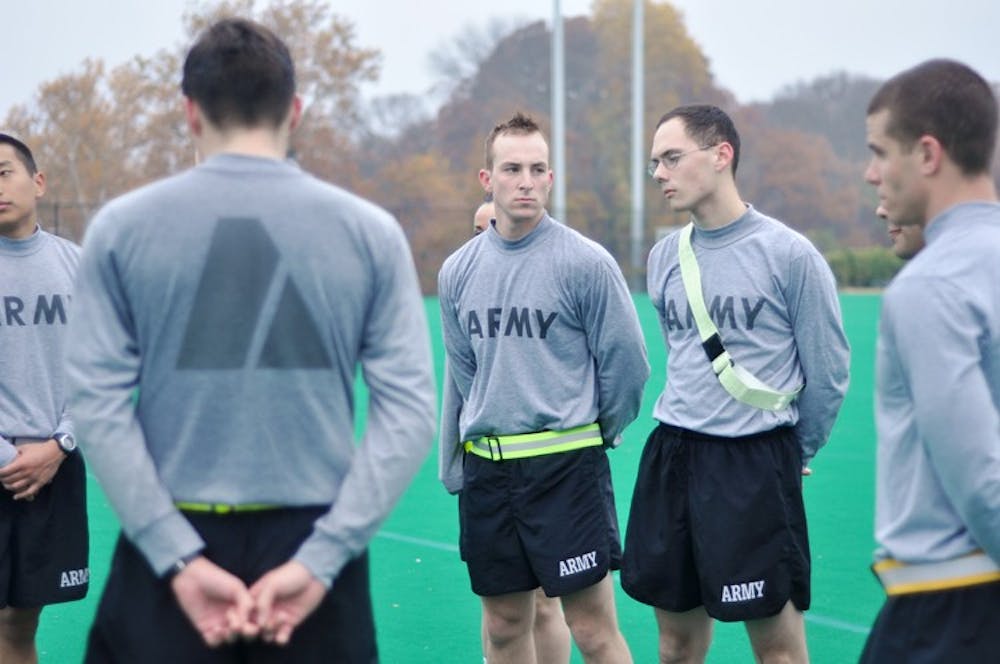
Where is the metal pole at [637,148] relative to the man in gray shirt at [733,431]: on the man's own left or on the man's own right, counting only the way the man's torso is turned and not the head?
on the man's own right

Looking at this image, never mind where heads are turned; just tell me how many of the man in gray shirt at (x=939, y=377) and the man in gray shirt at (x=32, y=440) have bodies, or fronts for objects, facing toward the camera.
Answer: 1

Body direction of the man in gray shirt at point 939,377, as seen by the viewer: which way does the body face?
to the viewer's left

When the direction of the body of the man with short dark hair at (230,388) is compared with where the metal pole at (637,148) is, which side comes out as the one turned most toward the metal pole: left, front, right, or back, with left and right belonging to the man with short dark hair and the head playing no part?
front

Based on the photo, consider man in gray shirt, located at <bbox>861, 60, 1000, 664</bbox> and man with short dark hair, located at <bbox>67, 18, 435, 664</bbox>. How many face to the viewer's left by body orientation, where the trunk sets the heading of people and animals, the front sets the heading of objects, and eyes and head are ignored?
1

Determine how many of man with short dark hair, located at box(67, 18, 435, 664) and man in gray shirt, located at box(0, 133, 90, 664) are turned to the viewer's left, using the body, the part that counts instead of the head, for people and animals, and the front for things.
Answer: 0

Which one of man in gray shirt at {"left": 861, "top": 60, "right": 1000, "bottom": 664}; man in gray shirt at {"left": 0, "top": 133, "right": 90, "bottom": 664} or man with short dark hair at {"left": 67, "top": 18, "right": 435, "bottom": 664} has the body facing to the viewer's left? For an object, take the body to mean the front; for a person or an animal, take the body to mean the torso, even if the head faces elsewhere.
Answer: man in gray shirt at {"left": 861, "top": 60, "right": 1000, "bottom": 664}

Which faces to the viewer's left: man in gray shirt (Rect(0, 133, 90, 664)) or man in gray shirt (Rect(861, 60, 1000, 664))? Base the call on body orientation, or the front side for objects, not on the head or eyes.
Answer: man in gray shirt (Rect(861, 60, 1000, 664))

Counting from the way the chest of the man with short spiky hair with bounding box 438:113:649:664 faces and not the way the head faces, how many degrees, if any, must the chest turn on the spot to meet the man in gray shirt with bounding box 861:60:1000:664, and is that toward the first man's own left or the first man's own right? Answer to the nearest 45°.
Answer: approximately 90° to the first man's own left

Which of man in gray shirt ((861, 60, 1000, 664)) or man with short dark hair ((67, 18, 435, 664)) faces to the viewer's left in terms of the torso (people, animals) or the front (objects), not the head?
the man in gray shirt

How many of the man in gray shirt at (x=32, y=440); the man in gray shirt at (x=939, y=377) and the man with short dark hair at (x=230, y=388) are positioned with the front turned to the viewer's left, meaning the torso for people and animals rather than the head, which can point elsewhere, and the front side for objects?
1

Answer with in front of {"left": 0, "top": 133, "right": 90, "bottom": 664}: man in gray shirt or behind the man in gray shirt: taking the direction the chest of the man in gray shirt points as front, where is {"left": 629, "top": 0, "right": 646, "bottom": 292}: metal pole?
behind

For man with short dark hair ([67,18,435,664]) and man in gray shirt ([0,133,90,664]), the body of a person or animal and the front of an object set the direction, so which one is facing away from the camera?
the man with short dark hair

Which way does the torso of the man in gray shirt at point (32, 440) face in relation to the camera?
toward the camera

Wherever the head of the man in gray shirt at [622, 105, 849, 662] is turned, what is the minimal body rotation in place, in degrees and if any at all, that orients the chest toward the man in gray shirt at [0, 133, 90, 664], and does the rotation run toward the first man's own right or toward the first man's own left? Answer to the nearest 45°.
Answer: approximately 45° to the first man's own right
